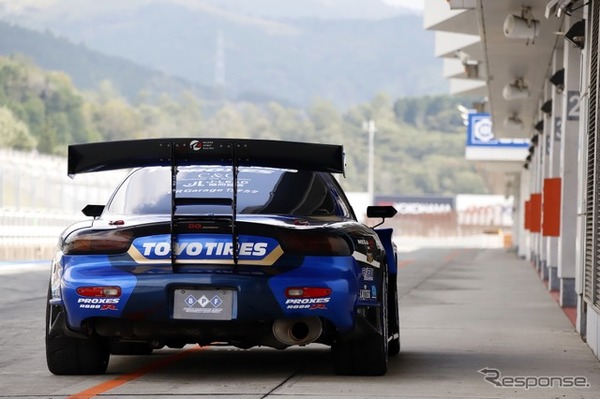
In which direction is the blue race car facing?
away from the camera
